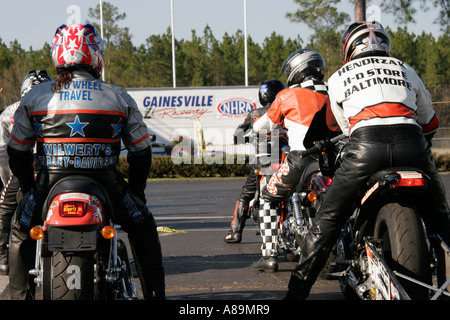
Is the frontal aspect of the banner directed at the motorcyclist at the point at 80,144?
yes

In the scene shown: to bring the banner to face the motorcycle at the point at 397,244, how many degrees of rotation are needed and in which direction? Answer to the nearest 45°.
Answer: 0° — it already faces it

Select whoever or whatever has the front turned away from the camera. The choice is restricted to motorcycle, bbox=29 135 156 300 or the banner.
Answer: the motorcycle

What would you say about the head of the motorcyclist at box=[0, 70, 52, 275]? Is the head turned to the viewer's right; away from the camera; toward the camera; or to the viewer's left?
away from the camera

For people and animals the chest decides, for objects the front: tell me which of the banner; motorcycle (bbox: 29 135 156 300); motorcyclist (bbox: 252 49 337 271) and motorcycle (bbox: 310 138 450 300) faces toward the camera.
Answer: the banner

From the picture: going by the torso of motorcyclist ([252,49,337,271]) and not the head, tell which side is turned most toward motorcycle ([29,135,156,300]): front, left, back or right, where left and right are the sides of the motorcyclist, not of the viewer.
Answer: left

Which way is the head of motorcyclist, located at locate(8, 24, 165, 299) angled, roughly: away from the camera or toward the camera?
away from the camera

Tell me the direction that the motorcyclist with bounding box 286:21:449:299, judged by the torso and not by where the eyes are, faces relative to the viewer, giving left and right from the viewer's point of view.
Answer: facing away from the viewer

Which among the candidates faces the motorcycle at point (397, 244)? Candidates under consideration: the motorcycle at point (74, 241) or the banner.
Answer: the banner

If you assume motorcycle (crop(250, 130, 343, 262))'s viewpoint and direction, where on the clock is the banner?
The banner is roughly at 1 o'clock from the motorcycle.

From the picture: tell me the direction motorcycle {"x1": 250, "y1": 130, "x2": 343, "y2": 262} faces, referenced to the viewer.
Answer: facing away from the viewer and to the left of the viewer

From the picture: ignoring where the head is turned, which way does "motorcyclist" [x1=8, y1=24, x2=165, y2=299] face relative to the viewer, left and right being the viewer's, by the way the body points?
facing away from the viewer

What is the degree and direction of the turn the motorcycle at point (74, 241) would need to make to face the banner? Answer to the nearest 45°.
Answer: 0° — it already faces it

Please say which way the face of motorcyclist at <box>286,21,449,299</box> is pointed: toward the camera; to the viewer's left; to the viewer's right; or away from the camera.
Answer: away from the camera

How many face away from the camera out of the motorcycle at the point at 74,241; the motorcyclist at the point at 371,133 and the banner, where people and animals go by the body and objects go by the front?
2

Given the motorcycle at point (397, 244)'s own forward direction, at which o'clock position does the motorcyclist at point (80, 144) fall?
The motorcyclist is roughly at 10 o'clock from the motorcycle.

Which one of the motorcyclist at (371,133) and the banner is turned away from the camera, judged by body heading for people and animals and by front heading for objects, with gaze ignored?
the motorcyclist

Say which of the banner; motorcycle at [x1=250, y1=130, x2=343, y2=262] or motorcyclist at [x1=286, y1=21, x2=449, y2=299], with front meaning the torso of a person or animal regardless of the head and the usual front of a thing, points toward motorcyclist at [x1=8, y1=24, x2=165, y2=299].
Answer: the banner

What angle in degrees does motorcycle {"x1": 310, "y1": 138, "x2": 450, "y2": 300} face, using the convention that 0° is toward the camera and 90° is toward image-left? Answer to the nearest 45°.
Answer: approximately 135°

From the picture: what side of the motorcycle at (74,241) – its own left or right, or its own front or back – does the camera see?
back
